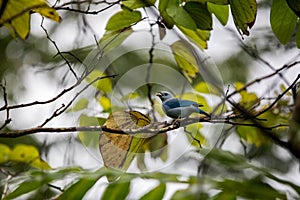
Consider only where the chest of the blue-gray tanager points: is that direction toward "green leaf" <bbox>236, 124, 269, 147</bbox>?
no

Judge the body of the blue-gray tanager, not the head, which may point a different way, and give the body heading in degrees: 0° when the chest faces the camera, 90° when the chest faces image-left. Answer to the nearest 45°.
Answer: approximately 90°
